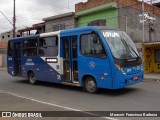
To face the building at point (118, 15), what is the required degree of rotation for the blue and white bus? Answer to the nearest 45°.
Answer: approximately 135° to its left

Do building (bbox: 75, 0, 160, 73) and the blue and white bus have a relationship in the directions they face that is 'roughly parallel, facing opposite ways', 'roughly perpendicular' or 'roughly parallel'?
roughly perpendicular

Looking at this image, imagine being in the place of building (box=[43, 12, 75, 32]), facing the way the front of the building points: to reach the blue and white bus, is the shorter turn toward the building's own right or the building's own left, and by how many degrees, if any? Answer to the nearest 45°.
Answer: approximately 45° to the building's own left

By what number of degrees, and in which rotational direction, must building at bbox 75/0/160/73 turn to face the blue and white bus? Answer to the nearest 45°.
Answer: approximately 45° to its left

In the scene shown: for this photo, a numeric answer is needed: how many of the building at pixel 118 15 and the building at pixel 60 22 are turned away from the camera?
0

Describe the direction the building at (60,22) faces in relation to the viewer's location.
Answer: facing the viewer and to the left of the viewer

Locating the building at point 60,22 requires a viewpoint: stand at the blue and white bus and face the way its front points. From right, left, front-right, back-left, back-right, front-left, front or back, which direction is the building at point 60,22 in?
back-left

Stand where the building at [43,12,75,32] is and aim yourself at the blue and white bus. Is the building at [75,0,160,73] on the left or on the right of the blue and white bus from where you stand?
left

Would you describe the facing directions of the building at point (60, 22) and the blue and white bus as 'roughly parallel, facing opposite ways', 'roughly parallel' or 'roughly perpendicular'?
roughly perpendicular

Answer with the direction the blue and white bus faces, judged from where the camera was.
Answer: facing the viewer and to the right of the viewer

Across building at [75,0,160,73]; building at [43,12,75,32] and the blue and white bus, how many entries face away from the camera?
0

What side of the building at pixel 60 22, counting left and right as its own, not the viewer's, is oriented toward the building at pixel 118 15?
left
